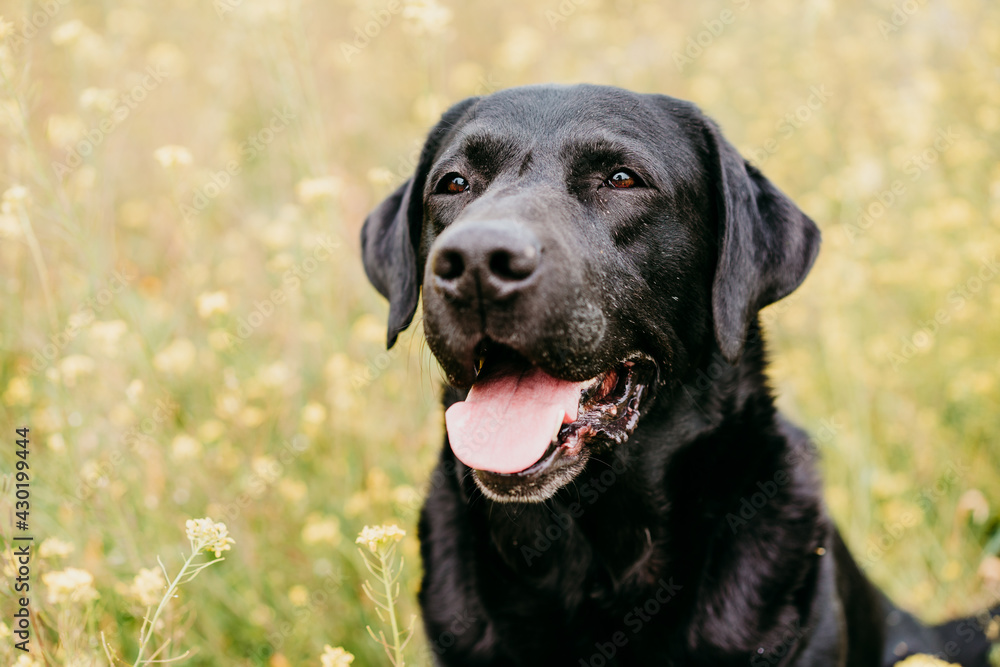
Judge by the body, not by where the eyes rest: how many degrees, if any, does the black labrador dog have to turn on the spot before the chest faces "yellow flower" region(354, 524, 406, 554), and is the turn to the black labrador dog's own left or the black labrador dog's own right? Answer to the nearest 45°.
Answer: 0° — it already faces it

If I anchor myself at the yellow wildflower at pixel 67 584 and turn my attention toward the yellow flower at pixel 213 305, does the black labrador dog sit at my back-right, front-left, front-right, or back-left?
front-right

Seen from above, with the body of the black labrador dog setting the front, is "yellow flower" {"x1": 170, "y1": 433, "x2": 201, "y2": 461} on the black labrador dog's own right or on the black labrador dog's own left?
on the black labrador dog's own right

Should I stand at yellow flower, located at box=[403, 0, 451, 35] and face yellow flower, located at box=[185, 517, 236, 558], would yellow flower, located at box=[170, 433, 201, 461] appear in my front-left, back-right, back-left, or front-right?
front-right

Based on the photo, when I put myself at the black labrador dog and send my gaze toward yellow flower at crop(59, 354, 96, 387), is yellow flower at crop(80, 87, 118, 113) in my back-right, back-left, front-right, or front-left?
front-right

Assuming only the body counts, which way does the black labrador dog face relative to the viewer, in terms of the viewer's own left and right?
facing the viewer and to the left of the viewer

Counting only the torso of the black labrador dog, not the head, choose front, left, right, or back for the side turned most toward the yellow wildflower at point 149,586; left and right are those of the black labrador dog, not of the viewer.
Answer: front

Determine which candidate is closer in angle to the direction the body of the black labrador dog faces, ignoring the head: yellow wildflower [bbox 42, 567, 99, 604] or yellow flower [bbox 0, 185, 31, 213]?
the yellow wildflower

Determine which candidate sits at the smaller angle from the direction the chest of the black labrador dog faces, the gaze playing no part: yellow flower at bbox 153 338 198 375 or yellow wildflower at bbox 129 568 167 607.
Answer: the yellow wildflower

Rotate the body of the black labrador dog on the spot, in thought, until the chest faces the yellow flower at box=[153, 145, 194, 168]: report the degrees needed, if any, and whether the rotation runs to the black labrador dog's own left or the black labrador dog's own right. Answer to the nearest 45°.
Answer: approximately 90° to the black labrador dog's own right

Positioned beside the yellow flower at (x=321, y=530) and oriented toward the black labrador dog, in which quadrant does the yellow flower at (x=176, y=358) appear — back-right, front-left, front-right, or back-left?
back-left

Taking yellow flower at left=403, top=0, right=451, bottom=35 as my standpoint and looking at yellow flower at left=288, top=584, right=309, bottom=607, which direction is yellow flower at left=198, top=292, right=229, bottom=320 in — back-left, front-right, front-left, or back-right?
front-right
